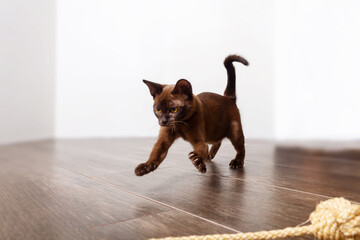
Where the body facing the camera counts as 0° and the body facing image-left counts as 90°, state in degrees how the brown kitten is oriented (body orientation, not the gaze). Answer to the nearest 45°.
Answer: approximately 45°
